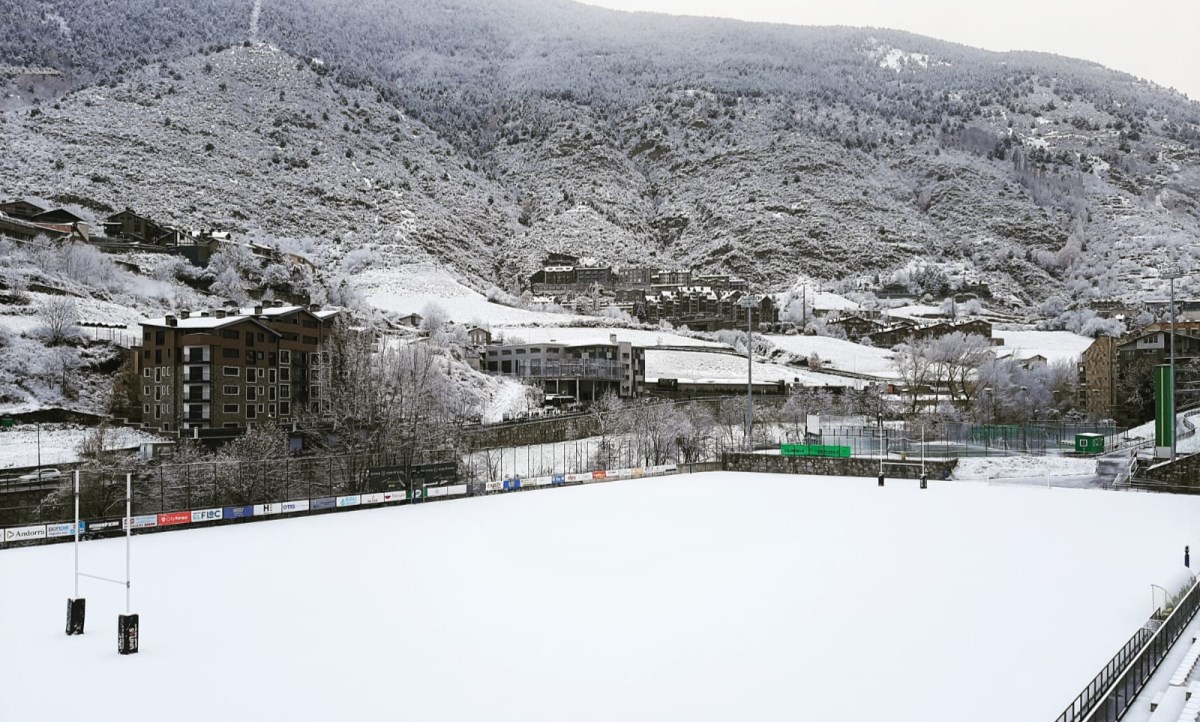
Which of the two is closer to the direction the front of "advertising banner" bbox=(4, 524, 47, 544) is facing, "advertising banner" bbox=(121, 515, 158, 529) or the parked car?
the advertising banner

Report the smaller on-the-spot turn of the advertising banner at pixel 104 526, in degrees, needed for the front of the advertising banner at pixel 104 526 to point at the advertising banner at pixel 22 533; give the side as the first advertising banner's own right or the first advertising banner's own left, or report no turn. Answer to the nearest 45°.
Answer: approximately 135° to the first advertising banner's own right

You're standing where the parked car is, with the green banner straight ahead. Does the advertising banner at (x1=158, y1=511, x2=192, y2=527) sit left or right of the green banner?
right

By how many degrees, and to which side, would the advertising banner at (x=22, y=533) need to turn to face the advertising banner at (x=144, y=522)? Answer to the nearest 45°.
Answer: approximately 45° to its left

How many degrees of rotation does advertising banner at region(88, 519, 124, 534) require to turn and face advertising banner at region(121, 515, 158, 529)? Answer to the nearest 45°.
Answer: approximately 45° to its left

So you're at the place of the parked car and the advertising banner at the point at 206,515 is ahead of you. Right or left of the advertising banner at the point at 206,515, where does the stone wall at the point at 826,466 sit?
left

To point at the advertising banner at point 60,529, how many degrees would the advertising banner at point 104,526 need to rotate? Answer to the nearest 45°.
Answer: approximately 135° to its right

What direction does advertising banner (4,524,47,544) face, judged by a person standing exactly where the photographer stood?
facing the viewer and to the right of the viewer

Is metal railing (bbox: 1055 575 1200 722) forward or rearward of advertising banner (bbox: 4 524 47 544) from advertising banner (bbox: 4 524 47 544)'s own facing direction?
forward

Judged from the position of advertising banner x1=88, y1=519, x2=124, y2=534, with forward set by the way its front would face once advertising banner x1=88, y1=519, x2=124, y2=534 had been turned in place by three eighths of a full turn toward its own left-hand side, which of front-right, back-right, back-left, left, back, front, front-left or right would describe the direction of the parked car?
front

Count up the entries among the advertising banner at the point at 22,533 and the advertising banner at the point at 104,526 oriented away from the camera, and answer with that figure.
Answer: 0

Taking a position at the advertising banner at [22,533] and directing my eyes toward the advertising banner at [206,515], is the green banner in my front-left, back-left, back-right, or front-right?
front-right
